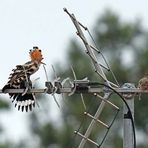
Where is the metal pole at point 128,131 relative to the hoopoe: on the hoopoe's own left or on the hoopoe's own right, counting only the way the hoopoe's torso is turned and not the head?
on the hoopoe's own right

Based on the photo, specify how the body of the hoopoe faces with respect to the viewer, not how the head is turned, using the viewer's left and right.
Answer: facing away from the viewer and to the right of the viewer
